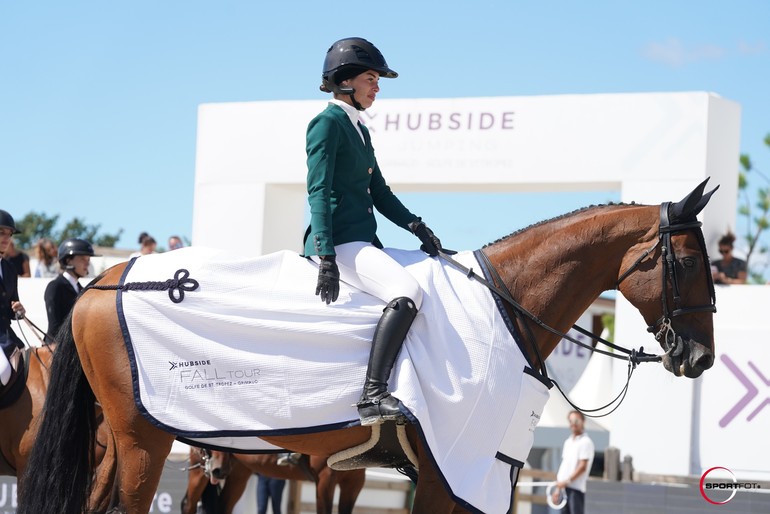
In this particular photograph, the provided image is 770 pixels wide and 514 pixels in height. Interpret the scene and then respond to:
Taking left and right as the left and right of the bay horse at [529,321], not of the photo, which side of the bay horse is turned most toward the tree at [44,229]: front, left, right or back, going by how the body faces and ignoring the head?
left

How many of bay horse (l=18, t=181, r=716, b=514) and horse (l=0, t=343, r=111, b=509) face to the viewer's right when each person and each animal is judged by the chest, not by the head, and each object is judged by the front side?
2

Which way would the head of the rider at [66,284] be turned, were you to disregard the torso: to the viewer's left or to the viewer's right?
to the viewer's right

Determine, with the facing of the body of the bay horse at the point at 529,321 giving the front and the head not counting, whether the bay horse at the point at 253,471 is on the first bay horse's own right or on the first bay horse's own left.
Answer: on the first bay horse's own left

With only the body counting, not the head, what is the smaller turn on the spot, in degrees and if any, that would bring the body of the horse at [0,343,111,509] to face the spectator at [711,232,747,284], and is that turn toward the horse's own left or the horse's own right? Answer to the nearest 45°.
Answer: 0° — it already faces them

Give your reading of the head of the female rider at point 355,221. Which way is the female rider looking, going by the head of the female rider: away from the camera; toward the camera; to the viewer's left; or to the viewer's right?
to the viewer's right

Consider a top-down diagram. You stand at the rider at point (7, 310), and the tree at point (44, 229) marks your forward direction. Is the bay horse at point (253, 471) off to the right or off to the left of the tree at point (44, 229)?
right

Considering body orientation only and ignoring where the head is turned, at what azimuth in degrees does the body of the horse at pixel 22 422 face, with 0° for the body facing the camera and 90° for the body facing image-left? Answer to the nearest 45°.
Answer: approximately 270°

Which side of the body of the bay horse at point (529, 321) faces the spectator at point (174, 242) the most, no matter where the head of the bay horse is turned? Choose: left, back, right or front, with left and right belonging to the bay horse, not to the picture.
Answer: left

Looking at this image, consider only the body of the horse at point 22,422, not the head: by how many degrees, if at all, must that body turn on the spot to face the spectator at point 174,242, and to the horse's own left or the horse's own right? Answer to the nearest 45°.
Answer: approximately 90° to the horse's own left

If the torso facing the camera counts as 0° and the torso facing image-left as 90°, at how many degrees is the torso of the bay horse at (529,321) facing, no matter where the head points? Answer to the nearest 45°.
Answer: approximately 270°

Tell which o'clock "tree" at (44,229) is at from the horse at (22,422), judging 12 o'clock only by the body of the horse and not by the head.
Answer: The tree is roughly at 9 o'clock from the horse.
